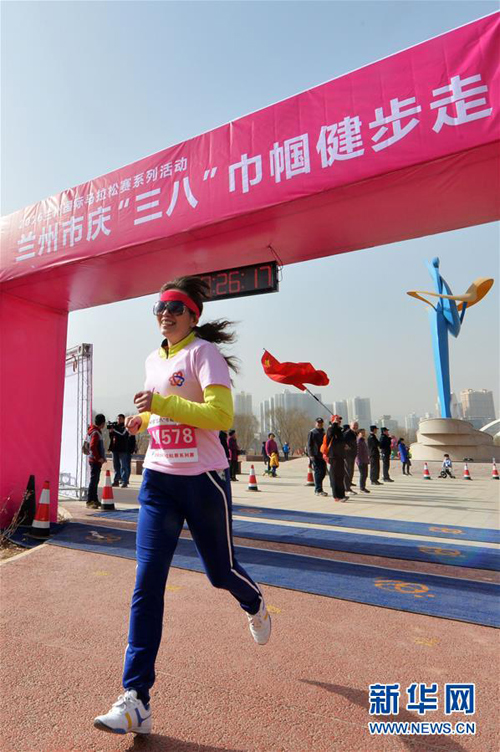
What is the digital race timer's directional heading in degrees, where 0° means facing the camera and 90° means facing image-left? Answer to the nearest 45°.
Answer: approximately 45°

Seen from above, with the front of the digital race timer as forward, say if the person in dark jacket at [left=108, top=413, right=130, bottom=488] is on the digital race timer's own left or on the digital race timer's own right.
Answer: on the digital race timer's own right

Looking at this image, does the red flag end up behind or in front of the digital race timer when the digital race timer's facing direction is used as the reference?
behind

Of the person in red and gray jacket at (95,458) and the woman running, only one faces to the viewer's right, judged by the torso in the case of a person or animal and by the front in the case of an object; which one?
the person in red and gray jacket

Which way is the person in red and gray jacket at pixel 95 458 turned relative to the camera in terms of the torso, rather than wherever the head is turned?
to the viewer's right

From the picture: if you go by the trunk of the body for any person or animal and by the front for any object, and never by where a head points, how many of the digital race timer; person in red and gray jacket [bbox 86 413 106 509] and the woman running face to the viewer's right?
1

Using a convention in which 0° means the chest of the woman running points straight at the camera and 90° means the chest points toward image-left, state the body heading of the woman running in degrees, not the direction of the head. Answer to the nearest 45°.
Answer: approximately 45°

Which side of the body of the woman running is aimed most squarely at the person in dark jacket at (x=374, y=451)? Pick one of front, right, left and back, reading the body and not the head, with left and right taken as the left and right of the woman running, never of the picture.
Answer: back

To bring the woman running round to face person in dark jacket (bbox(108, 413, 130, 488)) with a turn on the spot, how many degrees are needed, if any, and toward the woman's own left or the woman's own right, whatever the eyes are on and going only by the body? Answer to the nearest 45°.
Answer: approximately 135° to the woman's own right

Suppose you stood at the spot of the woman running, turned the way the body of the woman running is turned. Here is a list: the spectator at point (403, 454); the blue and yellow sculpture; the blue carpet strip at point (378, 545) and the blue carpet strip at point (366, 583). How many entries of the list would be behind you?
4
